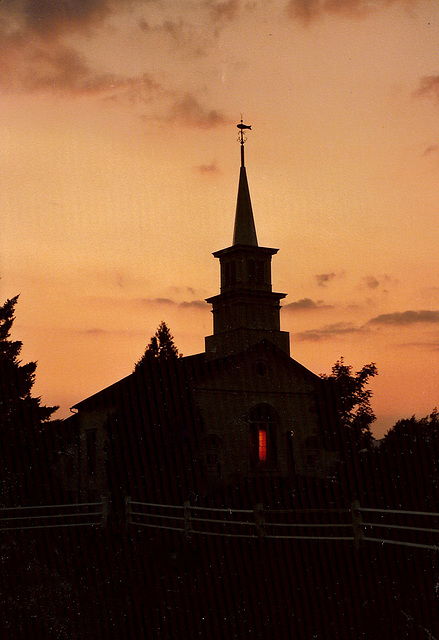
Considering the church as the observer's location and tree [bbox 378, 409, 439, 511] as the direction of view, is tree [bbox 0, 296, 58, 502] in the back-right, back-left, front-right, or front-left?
back-right

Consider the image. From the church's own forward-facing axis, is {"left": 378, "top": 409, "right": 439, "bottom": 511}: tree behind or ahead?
ahead

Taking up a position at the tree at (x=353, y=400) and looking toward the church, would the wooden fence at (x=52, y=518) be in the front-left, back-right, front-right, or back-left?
front-left

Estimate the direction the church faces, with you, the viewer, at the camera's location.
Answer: facing the viewer and to the right of the viewer

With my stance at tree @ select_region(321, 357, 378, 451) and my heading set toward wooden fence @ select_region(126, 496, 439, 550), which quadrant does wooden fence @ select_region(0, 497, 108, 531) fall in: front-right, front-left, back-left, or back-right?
front-right

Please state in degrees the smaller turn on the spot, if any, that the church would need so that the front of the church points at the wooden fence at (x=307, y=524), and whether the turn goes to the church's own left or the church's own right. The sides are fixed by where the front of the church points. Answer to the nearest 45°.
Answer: approximately 45° to the church's own right

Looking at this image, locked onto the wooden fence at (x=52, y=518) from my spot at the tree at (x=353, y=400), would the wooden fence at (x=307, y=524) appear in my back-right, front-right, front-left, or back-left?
front-left

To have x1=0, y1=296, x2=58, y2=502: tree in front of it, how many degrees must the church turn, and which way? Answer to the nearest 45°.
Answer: approximately 135° to its right
